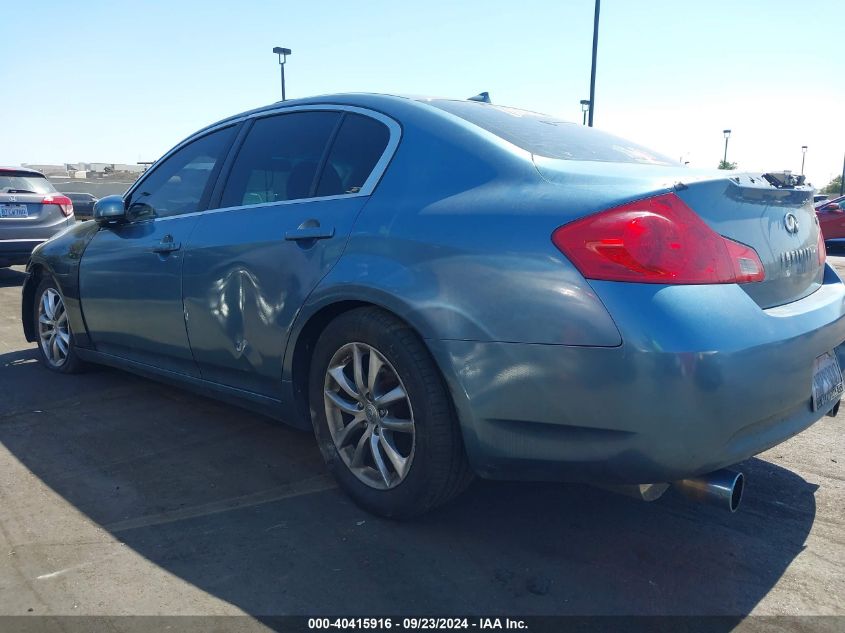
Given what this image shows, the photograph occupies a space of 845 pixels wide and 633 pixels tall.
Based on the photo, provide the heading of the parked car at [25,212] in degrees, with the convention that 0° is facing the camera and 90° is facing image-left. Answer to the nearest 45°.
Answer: approximately 180°

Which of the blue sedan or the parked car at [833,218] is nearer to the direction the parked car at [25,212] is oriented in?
the parked car

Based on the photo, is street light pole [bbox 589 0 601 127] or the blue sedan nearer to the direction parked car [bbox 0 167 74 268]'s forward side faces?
the street light pole

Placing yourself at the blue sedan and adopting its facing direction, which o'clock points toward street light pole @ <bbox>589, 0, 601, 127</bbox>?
The street light pole is roughly at 2 o'clock from the blue sedan.

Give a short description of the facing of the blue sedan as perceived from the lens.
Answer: facing away from the viewer and to the left of the viewer

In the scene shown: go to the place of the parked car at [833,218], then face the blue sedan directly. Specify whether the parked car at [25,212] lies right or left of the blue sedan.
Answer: right

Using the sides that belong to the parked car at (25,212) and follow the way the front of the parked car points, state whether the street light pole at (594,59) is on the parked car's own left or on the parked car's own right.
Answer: on the parked car's own right

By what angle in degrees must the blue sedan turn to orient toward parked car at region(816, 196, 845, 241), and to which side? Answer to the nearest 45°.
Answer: approximately 90° to its right

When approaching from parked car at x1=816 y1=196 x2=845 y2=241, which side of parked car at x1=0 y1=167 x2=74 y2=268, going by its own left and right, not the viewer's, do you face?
right
